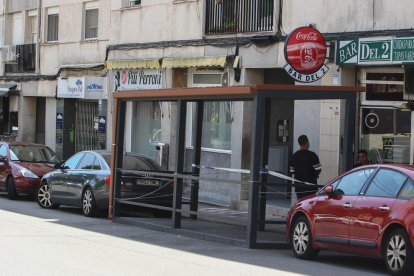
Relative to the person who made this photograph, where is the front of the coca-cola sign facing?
facing the viewer

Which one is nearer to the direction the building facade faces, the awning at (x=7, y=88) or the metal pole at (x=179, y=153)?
the metal pole

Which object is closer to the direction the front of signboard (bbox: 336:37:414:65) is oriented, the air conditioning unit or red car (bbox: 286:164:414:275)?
the red car

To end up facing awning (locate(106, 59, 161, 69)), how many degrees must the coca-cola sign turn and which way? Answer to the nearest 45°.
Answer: approximately 135° to its right

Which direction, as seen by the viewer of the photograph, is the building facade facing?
facing the viewer and to the left of the viewer

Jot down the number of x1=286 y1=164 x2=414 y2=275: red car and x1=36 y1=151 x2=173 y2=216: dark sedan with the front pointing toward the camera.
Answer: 0

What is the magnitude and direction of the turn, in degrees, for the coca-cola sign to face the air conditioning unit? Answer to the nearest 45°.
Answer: approximately 135° to its right

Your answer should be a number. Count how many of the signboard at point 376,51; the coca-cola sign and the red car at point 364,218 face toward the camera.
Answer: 2

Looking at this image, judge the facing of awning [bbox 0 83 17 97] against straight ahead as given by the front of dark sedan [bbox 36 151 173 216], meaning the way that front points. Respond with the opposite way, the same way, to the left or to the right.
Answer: to the left

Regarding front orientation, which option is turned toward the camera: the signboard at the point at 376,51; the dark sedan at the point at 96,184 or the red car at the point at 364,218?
the signboard

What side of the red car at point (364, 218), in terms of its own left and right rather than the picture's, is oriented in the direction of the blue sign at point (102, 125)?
front

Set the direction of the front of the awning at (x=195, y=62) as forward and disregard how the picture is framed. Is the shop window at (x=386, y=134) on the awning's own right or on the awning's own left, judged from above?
on the awning's own left
